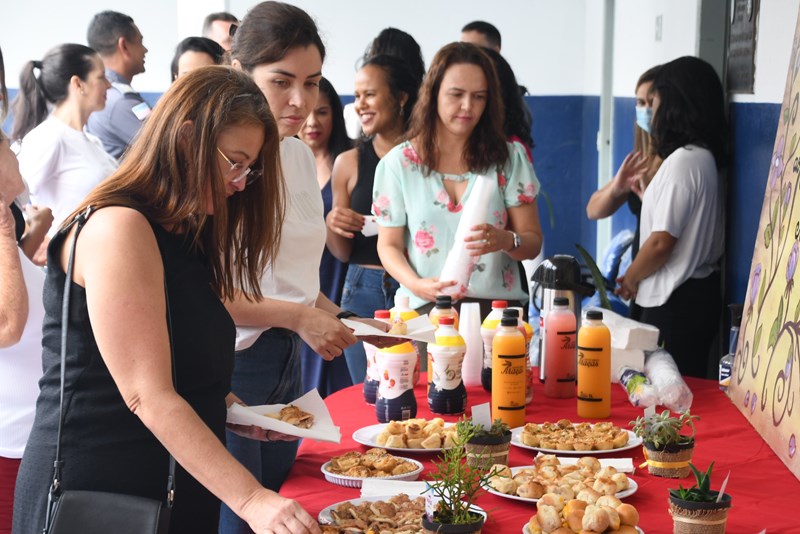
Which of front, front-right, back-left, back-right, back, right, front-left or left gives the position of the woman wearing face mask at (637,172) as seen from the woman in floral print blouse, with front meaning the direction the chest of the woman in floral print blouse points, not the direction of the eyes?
back-left

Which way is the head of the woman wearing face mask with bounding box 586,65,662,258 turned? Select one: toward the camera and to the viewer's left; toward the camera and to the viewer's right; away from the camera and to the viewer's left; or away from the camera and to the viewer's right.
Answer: toward the camera and to the viewer's left

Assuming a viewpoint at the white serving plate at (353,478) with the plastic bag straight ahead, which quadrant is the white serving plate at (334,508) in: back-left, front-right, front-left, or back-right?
back-right

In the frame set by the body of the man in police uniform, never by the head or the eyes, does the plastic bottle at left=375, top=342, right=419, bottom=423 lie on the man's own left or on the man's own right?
on the man's own right

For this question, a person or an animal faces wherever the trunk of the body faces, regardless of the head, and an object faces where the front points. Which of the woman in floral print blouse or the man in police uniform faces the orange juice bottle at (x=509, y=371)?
the woman in floral print blouse

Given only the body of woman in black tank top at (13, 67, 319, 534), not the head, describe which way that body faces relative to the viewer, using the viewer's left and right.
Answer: facing to the right of the viewer

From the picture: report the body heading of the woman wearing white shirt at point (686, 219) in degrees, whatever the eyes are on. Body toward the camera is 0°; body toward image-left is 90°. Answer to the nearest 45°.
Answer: approximately 90°

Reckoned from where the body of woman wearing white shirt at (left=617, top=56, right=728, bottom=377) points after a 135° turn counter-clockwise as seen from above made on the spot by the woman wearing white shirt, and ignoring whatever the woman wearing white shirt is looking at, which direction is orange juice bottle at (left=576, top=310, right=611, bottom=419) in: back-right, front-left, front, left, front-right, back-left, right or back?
front-right

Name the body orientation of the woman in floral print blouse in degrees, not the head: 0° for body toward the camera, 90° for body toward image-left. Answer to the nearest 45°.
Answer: approximately 0°

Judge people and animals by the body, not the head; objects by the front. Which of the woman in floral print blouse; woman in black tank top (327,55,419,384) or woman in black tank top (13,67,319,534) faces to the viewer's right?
woman in black tank top (13,67,319,534)

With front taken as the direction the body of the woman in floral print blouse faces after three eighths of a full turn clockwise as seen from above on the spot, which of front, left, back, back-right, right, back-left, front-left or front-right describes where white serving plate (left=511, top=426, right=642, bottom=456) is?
back-left

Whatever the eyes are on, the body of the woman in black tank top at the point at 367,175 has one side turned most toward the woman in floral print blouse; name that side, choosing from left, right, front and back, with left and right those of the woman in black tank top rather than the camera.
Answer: left

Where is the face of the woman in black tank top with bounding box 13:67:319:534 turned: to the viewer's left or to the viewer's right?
to the viewer's right

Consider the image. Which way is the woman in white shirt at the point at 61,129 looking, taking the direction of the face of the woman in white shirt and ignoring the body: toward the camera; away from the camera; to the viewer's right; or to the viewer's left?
to the viewer's right

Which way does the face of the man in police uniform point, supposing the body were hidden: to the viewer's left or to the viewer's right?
to the viewer's right

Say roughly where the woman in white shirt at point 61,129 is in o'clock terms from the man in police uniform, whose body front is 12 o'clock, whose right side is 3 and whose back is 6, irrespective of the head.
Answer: The woman in white shirt is roughly at 5 o'clock from the man in police uniform.
